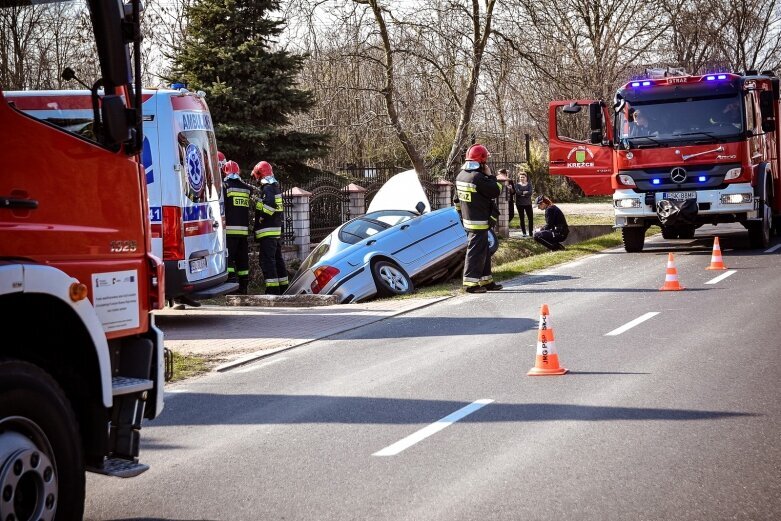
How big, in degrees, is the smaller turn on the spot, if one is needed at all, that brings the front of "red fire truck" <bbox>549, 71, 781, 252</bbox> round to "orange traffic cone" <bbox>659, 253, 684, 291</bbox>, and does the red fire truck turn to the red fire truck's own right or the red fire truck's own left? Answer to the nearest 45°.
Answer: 0° — it already faces it

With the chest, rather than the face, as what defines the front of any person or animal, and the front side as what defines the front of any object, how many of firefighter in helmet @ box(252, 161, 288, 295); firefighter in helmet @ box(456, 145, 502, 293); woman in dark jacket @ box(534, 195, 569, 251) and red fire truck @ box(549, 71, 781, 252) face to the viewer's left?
2

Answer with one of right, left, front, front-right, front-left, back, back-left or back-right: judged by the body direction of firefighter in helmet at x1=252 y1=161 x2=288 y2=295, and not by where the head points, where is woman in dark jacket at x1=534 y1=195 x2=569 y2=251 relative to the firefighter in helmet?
back-right

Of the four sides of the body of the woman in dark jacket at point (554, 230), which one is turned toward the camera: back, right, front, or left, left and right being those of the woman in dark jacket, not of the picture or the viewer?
left

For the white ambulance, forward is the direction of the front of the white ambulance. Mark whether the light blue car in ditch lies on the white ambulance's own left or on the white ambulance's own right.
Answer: on the white ambulance's own right

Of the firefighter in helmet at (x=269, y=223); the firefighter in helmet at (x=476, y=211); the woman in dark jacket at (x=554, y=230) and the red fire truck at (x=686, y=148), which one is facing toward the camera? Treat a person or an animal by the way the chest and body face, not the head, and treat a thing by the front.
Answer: the red fire truck

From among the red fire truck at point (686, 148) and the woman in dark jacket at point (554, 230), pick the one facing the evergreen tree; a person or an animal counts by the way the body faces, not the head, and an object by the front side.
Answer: the woman in dark jacket

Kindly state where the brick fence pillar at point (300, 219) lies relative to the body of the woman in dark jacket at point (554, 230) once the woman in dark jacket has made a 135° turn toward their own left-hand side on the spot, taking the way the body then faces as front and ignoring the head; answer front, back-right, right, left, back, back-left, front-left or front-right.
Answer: back-right

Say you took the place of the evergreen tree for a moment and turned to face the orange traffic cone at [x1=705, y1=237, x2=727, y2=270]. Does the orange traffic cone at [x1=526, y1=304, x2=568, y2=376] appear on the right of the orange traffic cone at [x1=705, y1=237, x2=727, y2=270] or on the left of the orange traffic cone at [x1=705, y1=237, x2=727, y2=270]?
right

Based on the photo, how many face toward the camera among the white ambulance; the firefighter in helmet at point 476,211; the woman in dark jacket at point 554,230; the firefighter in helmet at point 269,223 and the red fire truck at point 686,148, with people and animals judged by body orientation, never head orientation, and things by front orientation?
1

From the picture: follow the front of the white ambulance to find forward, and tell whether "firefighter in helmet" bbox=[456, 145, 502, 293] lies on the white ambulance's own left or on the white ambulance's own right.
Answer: on the white ambulance's own right

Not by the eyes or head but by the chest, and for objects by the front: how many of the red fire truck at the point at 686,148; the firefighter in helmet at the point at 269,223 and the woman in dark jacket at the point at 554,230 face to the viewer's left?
2

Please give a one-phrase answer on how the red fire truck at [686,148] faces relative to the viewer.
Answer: facing the viewer

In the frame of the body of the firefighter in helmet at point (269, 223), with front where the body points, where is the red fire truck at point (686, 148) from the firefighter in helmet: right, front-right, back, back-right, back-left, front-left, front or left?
back

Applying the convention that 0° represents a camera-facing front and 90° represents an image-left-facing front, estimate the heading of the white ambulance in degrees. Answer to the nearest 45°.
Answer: approximately 135°

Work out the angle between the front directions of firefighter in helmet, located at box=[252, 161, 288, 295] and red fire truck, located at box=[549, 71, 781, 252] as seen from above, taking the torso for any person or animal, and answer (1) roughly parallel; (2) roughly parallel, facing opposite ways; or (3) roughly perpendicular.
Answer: roughly perpendicular
